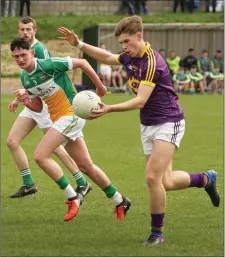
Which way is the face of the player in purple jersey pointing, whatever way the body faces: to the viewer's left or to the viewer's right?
to the viewer's left

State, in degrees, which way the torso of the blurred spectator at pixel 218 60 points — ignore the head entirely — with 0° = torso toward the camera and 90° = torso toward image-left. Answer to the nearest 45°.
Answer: approximately 0°

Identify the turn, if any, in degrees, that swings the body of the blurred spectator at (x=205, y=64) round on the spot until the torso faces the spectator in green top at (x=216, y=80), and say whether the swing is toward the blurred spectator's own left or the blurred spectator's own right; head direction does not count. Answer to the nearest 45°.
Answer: approximately 45° to the blurred spectator's own left

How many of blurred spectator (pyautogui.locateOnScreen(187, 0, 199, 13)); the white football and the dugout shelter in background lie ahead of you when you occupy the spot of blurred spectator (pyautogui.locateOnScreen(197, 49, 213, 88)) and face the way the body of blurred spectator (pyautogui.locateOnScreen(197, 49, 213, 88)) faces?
1

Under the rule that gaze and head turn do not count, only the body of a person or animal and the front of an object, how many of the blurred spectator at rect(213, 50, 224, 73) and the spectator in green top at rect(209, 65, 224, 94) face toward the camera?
2

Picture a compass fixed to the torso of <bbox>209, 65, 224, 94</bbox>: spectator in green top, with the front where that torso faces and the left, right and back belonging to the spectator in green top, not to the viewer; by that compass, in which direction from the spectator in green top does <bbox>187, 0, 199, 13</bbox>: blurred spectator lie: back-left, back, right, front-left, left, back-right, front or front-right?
back

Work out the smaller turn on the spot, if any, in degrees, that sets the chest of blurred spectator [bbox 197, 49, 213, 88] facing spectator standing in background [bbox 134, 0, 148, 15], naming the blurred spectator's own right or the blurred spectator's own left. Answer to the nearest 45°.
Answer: approximately 180°

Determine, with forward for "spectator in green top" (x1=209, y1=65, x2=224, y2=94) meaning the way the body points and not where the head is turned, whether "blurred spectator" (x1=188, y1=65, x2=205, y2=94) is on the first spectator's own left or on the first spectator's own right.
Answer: on the first spectator's own right

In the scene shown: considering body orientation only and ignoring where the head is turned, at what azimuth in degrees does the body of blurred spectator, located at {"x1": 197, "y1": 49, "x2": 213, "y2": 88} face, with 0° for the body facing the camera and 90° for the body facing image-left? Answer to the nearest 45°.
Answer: approximately 0°

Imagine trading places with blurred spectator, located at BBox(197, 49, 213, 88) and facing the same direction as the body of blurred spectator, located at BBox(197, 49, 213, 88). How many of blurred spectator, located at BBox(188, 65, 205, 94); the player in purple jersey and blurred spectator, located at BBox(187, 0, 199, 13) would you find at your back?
1

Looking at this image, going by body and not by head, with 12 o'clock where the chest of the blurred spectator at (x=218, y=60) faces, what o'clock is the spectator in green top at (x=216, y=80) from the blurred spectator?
The spectator in green top is roughly at 12 o'clock from the blurred spectator.
